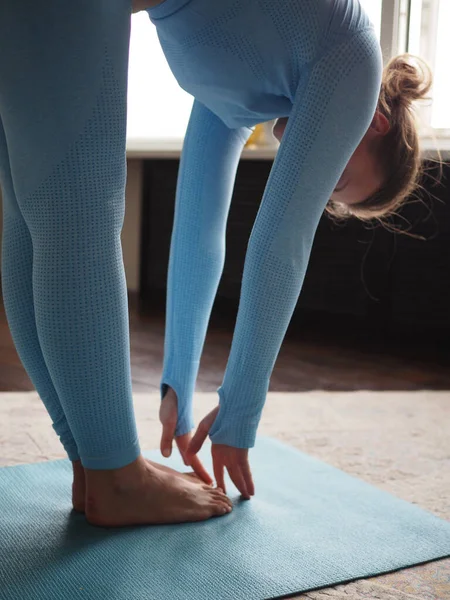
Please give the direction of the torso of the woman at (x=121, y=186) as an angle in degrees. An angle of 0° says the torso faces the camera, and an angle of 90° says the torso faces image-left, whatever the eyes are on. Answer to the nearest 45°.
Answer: approximately 270°

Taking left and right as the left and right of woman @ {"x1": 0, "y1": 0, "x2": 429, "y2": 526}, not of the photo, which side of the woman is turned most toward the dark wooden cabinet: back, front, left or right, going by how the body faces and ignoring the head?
left
